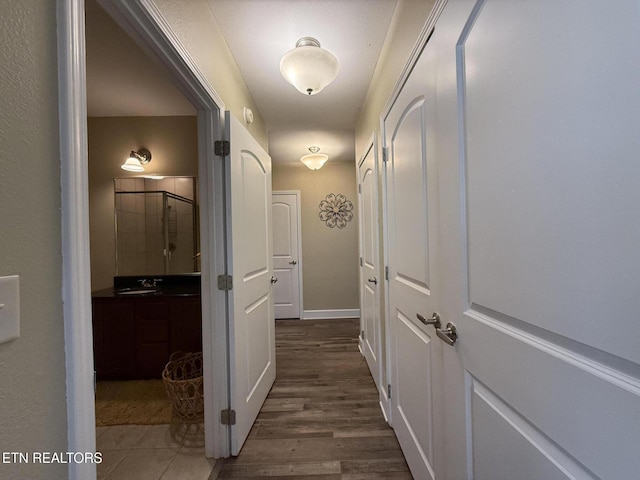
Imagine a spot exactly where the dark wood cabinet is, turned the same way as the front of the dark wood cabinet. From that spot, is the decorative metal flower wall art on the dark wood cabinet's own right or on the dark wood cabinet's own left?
on the dark wood cabinet's own left

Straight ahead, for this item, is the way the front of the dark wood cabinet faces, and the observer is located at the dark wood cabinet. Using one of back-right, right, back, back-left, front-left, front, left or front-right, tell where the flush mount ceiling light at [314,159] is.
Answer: left

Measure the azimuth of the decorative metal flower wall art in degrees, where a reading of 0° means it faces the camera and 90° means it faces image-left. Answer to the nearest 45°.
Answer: approximately 0°

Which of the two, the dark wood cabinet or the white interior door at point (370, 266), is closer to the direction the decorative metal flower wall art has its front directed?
the white interior door

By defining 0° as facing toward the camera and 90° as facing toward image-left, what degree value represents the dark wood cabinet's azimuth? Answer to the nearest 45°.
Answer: approximately 0°

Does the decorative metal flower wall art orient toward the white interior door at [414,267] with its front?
yes

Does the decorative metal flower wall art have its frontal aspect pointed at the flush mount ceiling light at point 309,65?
yes

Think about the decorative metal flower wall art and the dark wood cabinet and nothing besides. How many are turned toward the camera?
2

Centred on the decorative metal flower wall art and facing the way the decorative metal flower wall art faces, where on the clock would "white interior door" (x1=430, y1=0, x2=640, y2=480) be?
The white interior door is roughly at 12 o'clock from the decorative metal flower wall art.

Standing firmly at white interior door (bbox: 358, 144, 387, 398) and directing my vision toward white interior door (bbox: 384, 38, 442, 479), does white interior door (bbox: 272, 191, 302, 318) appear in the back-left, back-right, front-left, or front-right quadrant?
back-right

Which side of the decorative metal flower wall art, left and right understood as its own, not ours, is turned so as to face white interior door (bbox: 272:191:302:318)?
right
